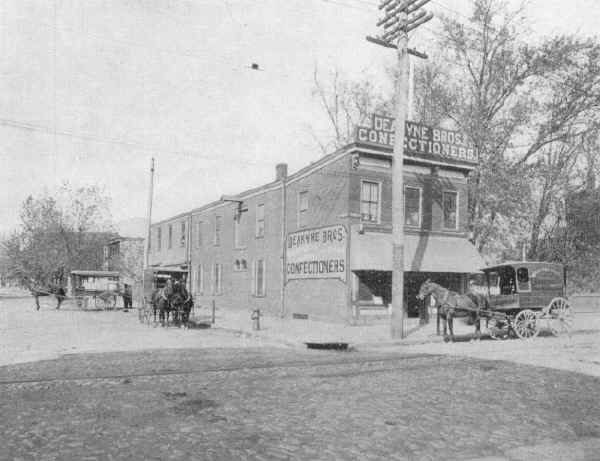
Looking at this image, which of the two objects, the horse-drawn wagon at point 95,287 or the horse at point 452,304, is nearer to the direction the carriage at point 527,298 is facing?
the horse

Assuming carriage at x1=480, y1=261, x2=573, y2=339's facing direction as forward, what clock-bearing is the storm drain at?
The storm drain is roughly at 12 o'clock from the carriage.

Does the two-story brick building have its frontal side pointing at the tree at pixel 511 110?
no

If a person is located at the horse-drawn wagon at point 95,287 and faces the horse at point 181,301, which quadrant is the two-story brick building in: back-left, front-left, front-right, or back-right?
front-left

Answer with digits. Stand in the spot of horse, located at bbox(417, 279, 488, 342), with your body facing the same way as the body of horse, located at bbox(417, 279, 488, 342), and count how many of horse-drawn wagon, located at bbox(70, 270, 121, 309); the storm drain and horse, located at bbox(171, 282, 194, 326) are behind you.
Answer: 0

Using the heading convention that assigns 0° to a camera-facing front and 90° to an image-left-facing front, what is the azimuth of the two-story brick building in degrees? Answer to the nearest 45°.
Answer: approximately 315°

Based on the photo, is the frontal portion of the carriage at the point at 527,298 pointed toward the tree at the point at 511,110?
no

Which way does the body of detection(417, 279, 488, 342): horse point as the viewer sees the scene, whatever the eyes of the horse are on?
to the viewer's left

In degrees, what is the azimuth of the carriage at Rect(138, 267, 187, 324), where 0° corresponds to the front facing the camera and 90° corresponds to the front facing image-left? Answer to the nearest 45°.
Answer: approximately 315°

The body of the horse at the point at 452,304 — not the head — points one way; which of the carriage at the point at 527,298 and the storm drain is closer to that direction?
the storm drain

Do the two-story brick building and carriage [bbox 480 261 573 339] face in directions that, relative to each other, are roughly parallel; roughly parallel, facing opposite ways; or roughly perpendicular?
roughly perpendicular

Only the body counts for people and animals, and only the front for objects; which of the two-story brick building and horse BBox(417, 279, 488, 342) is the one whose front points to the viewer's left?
the horse

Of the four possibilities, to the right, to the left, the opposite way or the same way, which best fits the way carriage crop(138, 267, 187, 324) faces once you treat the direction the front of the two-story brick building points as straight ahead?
the same way

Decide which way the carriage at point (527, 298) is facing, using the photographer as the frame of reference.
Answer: facing the viewer and to the left of the viewer

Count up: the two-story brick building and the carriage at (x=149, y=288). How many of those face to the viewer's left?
0

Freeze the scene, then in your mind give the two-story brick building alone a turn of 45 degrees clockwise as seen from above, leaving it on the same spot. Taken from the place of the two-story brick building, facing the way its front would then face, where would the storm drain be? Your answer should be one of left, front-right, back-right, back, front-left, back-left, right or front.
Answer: front

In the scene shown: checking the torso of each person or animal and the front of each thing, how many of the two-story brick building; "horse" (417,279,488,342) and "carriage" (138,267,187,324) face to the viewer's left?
1

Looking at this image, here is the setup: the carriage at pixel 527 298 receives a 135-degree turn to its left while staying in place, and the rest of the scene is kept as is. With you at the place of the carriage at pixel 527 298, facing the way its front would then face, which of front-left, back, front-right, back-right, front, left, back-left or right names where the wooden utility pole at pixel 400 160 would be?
back-right
